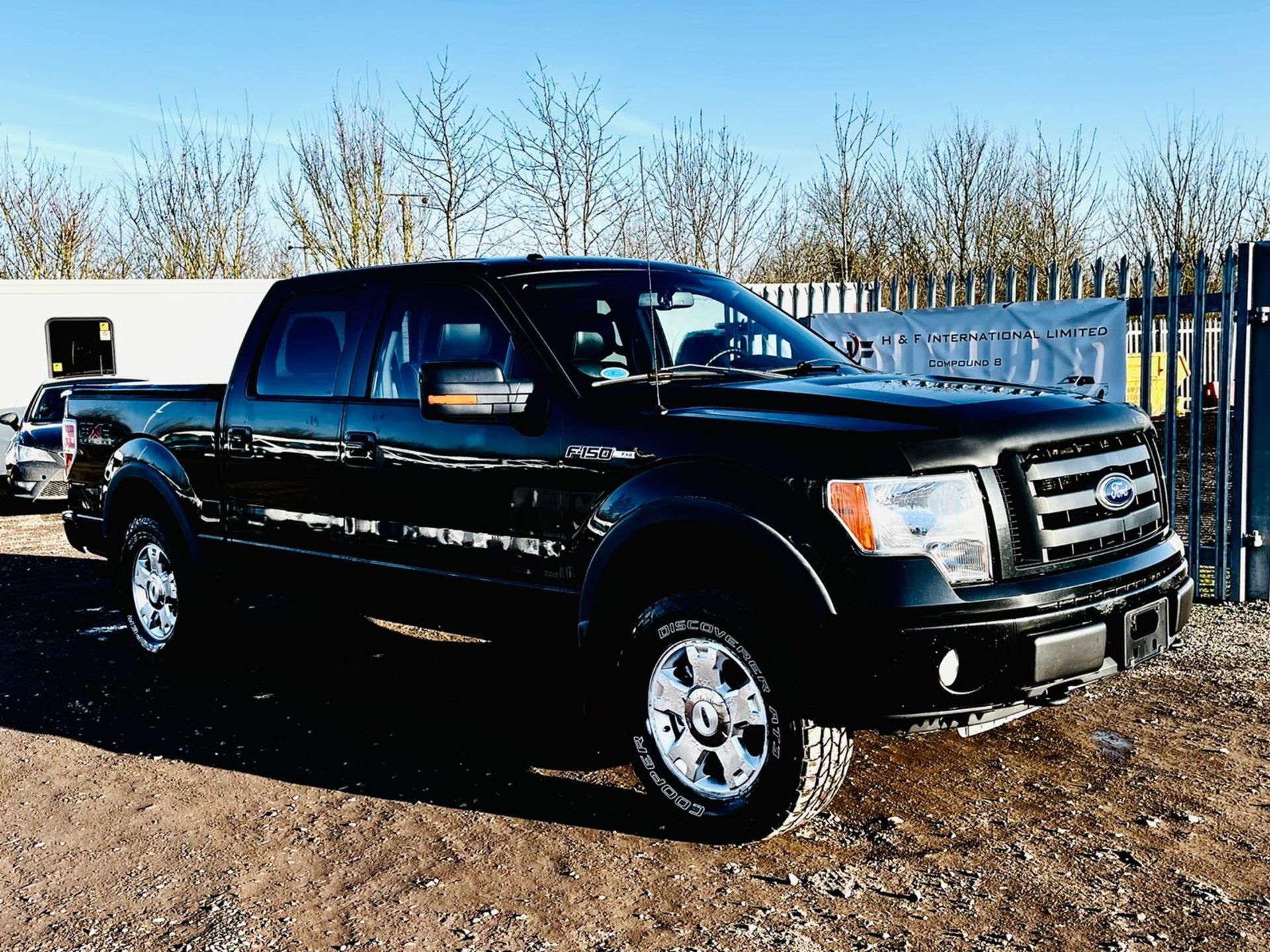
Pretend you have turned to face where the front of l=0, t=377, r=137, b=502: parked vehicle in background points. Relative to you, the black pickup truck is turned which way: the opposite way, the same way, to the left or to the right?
to the left

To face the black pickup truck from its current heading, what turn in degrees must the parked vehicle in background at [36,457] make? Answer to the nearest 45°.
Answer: approximately 45° to its left

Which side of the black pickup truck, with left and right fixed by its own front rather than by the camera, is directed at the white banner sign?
left

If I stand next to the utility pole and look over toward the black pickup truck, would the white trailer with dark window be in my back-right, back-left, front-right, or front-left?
front-right

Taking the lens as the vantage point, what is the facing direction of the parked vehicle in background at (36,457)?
facing the viewer and to the left of the viewer

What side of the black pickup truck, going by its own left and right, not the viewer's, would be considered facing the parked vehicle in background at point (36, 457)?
back

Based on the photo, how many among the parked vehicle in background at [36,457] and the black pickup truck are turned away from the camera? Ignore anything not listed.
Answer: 0

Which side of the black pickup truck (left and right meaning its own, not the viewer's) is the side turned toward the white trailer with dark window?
back

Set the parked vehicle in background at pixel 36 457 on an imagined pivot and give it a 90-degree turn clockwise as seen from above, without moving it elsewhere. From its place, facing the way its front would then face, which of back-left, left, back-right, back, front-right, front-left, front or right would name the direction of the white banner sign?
back

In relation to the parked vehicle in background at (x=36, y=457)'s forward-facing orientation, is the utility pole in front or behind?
behind

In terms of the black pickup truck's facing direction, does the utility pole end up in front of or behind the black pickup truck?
behind

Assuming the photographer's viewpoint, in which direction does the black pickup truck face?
facing the viewer and to the right of the viewer

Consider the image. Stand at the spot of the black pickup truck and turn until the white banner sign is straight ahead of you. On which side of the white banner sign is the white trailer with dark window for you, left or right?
left
